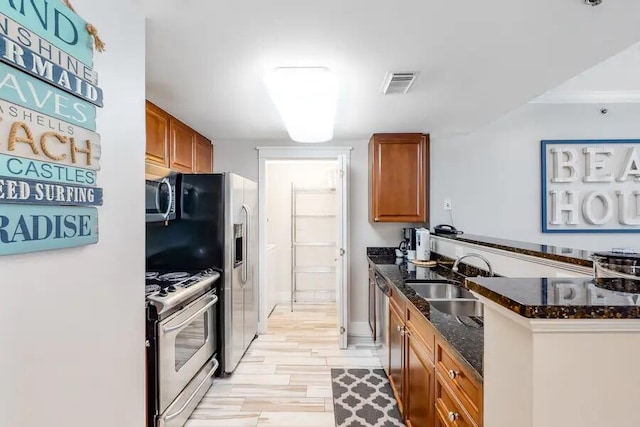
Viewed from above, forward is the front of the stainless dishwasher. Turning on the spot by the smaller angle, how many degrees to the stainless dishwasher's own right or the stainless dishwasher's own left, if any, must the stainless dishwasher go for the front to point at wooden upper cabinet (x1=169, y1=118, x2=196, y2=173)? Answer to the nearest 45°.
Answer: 0° — it already faces it

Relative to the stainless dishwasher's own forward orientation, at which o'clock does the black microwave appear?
The black microwave is roughly at 11 o'clock from the stainless dishwasher.

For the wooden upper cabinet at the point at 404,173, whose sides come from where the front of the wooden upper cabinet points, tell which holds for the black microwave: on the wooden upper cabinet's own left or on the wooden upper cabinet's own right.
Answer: on the wooden upper cabinet's own right

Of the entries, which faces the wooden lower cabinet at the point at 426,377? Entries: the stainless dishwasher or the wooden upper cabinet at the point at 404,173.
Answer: the wooden upper cabinet

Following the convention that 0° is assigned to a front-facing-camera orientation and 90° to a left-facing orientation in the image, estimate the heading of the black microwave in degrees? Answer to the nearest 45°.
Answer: approximately 315°

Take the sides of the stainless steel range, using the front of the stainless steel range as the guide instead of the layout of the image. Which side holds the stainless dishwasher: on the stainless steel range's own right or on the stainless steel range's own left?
on the stainless steel range's own left

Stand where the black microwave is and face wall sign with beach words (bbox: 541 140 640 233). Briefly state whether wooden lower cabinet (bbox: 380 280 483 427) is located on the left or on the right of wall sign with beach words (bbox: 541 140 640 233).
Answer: right

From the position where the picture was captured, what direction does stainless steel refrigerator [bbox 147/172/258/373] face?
facing to the right of the viewer

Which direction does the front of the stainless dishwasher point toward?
to the viewer's left

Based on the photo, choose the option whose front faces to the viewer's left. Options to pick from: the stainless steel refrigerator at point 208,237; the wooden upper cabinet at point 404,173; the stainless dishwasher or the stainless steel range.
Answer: the stainless dishwasher

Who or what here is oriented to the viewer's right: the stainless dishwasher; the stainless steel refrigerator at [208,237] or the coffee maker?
the stainless steel refrigerator

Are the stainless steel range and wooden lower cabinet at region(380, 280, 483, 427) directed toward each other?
yes

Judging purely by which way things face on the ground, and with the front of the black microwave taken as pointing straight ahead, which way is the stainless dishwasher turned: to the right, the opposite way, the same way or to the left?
the opposite way

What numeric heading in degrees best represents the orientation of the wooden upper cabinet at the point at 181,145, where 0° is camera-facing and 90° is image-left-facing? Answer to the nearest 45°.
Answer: approximately 315°
